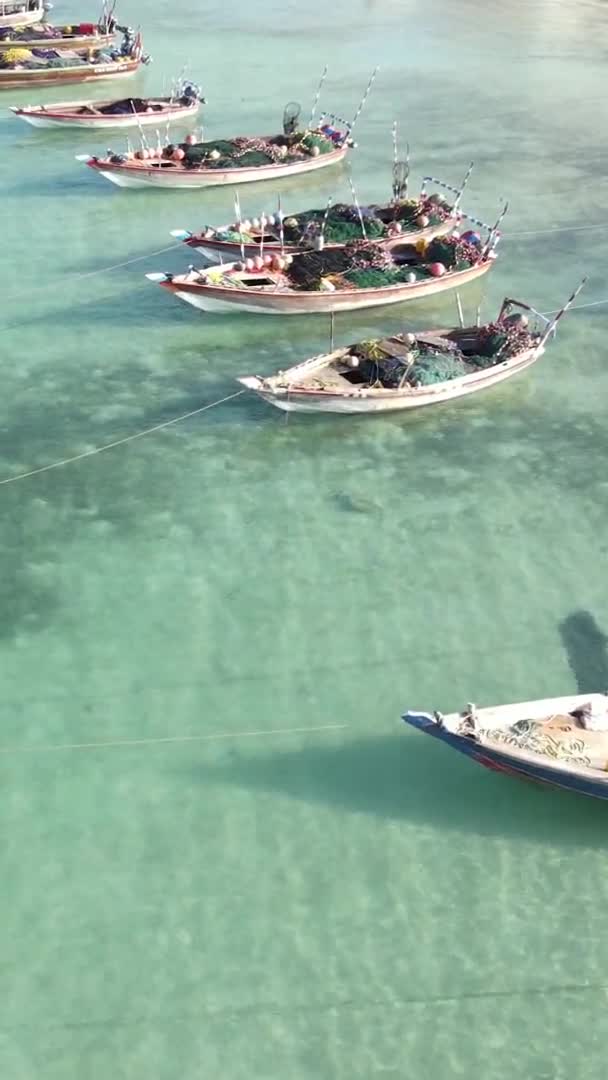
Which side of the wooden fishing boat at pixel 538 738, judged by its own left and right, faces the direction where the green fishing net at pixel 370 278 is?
right

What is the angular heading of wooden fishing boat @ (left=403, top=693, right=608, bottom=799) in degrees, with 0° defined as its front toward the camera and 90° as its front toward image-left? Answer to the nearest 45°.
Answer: approximately 90°

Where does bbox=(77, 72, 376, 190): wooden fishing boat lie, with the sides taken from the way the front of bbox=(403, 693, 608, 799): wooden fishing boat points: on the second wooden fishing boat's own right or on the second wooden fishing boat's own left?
on the second wooden fishing boat's own right

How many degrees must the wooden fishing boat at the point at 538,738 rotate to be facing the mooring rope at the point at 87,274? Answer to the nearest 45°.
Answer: approximately 45° to its right

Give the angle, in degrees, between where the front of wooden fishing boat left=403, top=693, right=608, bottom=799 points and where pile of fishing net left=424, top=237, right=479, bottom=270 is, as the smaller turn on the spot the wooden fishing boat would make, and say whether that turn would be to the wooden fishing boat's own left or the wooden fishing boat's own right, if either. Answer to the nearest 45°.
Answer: approximately 90° to the wooden fishing boat's own right

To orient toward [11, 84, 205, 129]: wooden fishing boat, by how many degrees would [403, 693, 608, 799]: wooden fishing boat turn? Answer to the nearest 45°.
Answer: approximately 45° to its right

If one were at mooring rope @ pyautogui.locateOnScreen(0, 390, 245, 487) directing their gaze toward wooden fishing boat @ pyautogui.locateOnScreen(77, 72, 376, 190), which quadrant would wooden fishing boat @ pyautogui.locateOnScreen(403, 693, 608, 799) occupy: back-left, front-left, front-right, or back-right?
back-right

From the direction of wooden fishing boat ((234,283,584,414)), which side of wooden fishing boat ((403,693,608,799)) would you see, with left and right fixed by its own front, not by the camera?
right

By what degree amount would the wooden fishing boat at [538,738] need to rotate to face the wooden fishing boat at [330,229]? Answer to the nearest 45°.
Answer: approximately 90° to its right
